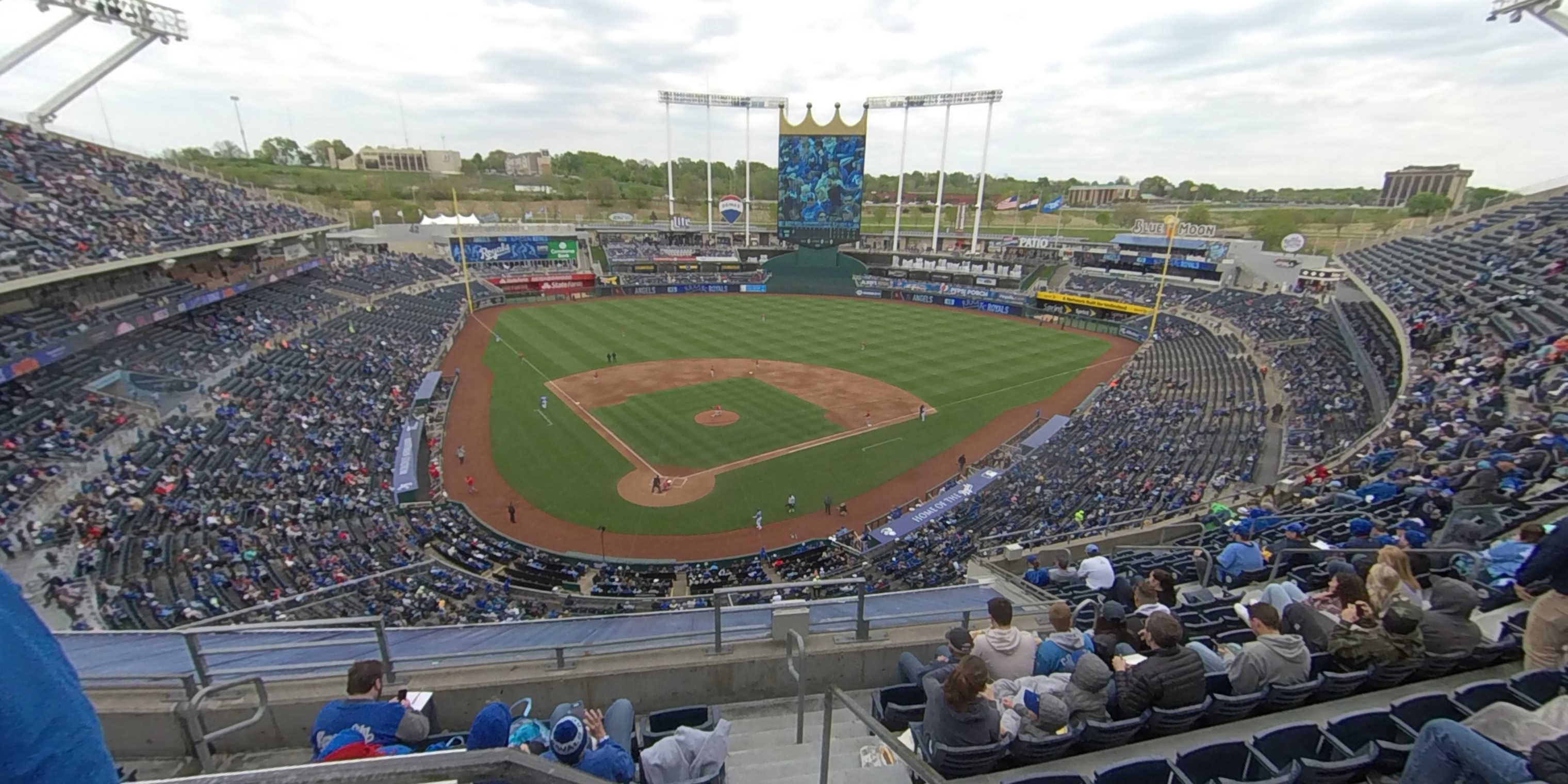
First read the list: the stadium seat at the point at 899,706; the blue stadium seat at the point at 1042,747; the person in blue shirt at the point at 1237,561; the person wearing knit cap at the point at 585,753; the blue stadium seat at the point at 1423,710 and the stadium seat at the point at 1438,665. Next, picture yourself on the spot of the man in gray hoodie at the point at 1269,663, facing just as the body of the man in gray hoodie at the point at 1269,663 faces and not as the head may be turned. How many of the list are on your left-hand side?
3

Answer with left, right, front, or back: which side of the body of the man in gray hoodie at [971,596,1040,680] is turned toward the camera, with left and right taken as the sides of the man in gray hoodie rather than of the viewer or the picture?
back

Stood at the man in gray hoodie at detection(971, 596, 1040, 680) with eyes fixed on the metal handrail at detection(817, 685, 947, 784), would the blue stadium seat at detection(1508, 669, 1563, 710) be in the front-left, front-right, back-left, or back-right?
back-left

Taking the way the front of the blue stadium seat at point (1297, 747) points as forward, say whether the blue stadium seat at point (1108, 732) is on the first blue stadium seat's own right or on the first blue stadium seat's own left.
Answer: on the first blue stadium seat's own left

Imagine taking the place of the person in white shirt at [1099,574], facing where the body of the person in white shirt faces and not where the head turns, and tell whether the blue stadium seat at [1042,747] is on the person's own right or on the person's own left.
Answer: on the person's own left

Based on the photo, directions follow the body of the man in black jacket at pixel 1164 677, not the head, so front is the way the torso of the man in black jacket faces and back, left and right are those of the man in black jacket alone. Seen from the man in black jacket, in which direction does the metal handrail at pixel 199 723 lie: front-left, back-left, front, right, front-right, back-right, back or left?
left

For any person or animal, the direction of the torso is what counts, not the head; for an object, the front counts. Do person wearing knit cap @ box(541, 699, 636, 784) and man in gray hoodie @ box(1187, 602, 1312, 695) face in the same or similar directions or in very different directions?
same or similar directions

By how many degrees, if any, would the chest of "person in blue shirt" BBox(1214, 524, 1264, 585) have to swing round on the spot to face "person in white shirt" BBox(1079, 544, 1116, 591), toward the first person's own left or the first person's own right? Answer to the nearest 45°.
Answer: approximately 90° to the first person's own left

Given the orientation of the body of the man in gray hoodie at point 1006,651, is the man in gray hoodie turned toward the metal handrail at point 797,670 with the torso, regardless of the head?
no

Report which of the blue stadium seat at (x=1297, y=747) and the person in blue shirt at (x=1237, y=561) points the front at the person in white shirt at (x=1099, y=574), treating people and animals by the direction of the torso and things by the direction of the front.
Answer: the blue stadium seat

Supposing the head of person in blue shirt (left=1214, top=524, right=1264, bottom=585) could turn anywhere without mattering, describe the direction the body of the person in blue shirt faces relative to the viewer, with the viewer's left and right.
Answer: facing away from the viewer and to the left of the viewer

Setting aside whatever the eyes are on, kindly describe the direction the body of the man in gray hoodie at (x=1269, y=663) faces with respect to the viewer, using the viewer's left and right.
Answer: facing away from the viewer and to the left of the viewer

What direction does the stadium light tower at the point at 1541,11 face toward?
to the viewer's left

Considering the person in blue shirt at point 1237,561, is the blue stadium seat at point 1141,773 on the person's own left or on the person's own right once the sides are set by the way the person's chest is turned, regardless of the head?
on the person's own left

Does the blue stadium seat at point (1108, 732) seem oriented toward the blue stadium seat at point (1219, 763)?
no

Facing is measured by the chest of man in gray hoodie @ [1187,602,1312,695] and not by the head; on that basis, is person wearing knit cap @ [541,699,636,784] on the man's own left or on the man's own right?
on the man's own left

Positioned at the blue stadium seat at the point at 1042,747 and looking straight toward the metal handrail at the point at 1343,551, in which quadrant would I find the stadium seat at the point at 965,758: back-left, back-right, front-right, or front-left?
back-left

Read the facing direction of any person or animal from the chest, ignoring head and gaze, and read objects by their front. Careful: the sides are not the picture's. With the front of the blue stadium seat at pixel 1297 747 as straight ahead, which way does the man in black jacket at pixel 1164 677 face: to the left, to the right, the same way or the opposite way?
the same way

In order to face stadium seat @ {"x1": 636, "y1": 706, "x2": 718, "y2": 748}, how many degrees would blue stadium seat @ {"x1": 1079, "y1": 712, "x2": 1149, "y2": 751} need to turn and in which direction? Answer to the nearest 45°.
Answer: approximately 90° to its left
